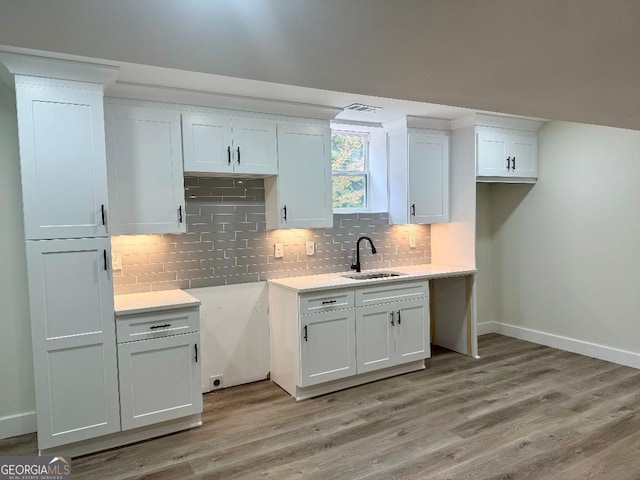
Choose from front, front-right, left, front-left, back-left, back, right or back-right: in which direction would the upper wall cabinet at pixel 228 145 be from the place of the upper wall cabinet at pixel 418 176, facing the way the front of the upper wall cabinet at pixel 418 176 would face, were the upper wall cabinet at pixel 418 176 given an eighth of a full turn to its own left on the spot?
back-right

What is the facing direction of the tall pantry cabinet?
toward the camera

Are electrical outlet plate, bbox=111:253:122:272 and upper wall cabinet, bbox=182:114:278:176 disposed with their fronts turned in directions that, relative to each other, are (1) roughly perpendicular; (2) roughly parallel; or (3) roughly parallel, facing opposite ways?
roughly parallel

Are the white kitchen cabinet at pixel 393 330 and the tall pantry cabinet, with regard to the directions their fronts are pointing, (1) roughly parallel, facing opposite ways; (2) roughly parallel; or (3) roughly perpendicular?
roughly parallel

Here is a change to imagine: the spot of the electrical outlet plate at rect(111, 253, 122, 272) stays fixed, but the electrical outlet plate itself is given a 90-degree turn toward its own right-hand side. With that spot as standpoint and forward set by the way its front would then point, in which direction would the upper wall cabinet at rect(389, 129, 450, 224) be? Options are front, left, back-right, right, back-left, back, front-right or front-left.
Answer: back

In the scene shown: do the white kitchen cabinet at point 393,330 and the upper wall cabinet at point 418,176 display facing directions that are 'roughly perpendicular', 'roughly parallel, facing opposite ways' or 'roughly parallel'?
roughly parallel

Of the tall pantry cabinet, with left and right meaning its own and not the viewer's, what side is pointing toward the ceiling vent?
left

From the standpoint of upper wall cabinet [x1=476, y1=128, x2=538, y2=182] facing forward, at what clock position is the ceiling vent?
The ceiling vent is roughly at 3 o'clock from the upper wall cabinet.

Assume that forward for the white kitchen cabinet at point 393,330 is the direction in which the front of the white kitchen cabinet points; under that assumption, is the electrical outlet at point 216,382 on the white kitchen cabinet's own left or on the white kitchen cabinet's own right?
on the white kitchen cabinet's own right

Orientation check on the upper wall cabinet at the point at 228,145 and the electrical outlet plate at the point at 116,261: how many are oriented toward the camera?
2

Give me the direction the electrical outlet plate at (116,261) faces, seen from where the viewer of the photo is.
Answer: facing the viewer

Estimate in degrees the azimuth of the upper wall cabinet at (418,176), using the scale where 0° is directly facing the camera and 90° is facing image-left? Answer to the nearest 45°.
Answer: approximately 315°

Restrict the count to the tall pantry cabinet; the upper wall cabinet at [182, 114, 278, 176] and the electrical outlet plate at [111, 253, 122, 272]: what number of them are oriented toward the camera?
3

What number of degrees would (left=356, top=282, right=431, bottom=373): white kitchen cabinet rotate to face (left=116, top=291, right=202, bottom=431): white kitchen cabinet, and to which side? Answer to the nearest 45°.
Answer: approximately 90° to its right

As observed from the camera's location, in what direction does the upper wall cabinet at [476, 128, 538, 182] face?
facing the viewer and to the right of the viewer
